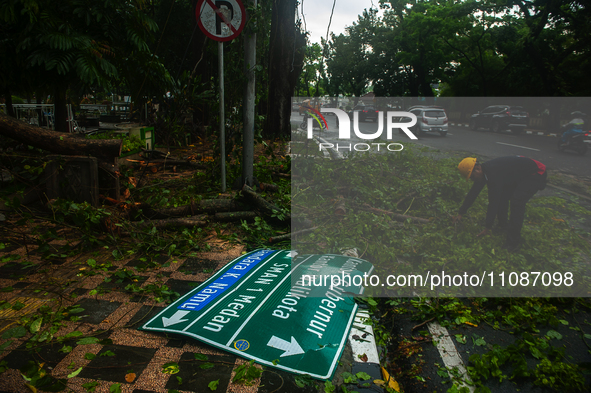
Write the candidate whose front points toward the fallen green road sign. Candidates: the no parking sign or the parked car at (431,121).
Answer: the no parking sign

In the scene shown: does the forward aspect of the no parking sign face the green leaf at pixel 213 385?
yes

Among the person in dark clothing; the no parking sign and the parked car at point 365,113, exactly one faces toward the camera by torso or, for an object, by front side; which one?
the no parking sign

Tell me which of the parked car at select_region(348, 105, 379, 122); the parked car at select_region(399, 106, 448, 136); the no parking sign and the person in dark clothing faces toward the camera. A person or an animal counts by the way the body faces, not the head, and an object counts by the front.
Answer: the no parking sign

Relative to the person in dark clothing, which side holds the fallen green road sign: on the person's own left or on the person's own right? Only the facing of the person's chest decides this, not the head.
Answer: on the person's own left

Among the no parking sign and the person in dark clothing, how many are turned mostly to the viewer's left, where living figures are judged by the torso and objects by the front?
1

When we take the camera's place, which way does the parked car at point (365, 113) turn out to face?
facing away from the viewer and to the left of the viewer

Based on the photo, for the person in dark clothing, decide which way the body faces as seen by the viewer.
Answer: to the viewer's left

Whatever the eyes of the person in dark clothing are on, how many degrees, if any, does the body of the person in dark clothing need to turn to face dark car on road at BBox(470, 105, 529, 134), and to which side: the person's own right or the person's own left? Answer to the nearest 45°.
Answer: approximately 90° to the person's own right

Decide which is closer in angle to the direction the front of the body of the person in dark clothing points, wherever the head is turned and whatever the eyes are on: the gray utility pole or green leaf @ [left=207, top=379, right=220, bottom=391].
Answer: the gray utility pole

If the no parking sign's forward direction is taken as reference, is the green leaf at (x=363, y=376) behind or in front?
in front
